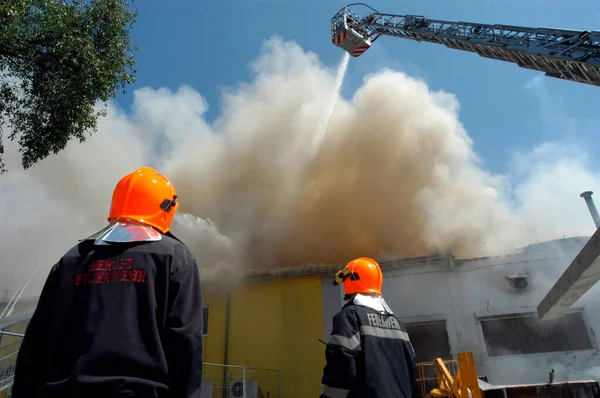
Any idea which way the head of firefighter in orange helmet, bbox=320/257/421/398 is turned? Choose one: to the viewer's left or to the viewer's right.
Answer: to the viewer's left

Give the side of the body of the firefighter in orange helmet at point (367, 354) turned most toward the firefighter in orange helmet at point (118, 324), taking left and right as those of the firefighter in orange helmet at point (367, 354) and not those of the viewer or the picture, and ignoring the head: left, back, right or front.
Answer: left

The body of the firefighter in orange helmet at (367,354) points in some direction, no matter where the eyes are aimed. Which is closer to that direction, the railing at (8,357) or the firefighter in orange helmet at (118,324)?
the railing

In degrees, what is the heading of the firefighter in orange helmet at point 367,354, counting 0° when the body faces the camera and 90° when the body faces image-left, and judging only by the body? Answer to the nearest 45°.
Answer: approximately 135°

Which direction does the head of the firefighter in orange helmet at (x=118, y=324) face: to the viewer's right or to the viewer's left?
to the viewer's right

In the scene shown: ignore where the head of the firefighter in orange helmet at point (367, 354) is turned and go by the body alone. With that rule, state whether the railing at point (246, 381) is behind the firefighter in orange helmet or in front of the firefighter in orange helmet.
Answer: in front
